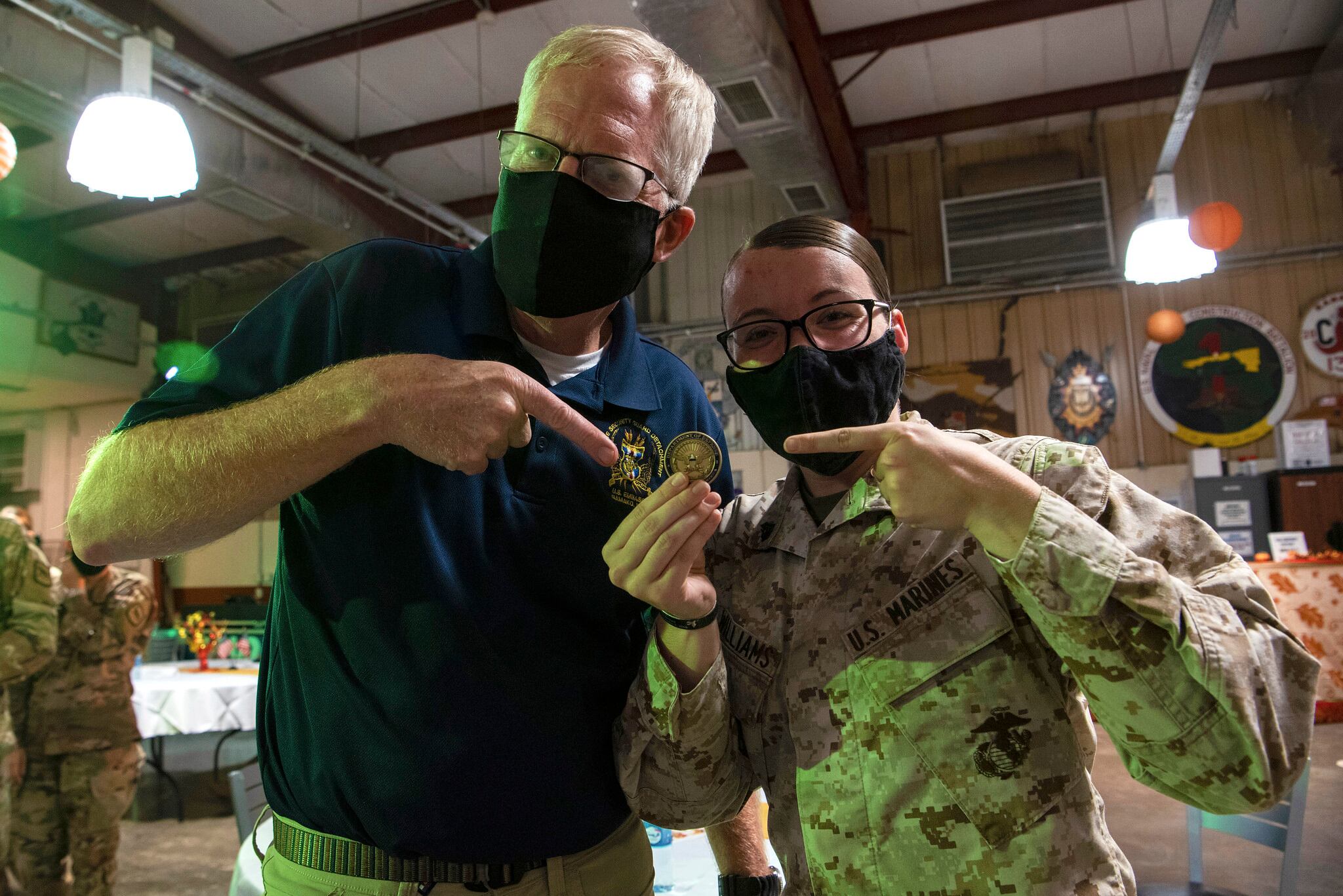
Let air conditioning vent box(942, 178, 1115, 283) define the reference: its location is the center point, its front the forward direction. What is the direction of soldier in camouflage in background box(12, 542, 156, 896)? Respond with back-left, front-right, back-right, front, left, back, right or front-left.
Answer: front-right

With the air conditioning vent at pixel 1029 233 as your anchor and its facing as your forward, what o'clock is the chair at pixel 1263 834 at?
The chair is roughly at 12 o'clock from the air conditioning vent.

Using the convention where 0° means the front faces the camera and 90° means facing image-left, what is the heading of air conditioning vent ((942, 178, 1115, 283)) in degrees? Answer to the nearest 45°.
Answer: approximately 0°
